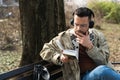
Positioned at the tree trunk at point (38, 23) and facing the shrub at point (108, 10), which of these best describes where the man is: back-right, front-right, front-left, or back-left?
back-right

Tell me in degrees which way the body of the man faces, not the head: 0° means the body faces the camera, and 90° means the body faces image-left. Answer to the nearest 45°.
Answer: approximately 0°

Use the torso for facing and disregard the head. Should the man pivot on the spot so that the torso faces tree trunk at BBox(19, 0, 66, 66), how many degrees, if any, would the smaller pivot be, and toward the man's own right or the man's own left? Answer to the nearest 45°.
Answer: approximately 135° to the man's own right
